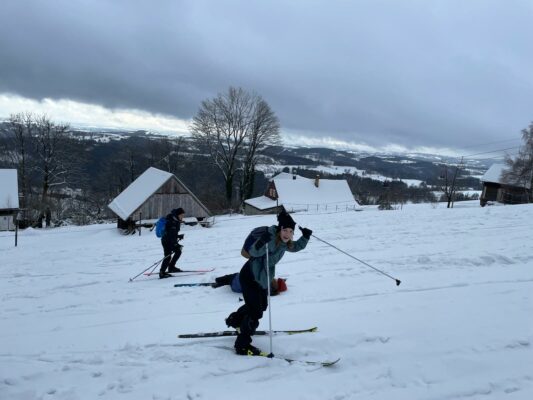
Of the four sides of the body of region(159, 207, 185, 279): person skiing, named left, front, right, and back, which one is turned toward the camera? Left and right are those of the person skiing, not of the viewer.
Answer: right

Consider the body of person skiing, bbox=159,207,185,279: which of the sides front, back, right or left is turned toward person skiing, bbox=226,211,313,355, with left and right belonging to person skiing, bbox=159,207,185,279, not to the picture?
right

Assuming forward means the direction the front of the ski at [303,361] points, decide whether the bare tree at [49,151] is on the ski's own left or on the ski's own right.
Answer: on the ski's own left

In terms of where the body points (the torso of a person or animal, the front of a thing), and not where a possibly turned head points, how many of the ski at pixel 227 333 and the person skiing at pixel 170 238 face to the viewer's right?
2

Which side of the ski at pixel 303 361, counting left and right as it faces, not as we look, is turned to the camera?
right

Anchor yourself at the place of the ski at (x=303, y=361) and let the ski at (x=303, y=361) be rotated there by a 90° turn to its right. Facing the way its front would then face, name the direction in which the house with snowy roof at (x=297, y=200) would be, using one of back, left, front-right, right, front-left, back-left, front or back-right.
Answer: back

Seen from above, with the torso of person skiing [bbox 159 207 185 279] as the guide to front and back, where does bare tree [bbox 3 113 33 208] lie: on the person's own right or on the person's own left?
on the person's own left

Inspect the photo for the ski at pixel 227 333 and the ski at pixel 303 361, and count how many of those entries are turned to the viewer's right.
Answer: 2

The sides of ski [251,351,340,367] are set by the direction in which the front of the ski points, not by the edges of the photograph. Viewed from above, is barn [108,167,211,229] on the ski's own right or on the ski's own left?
on the ski's own left

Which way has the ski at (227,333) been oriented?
to the viewer's right
